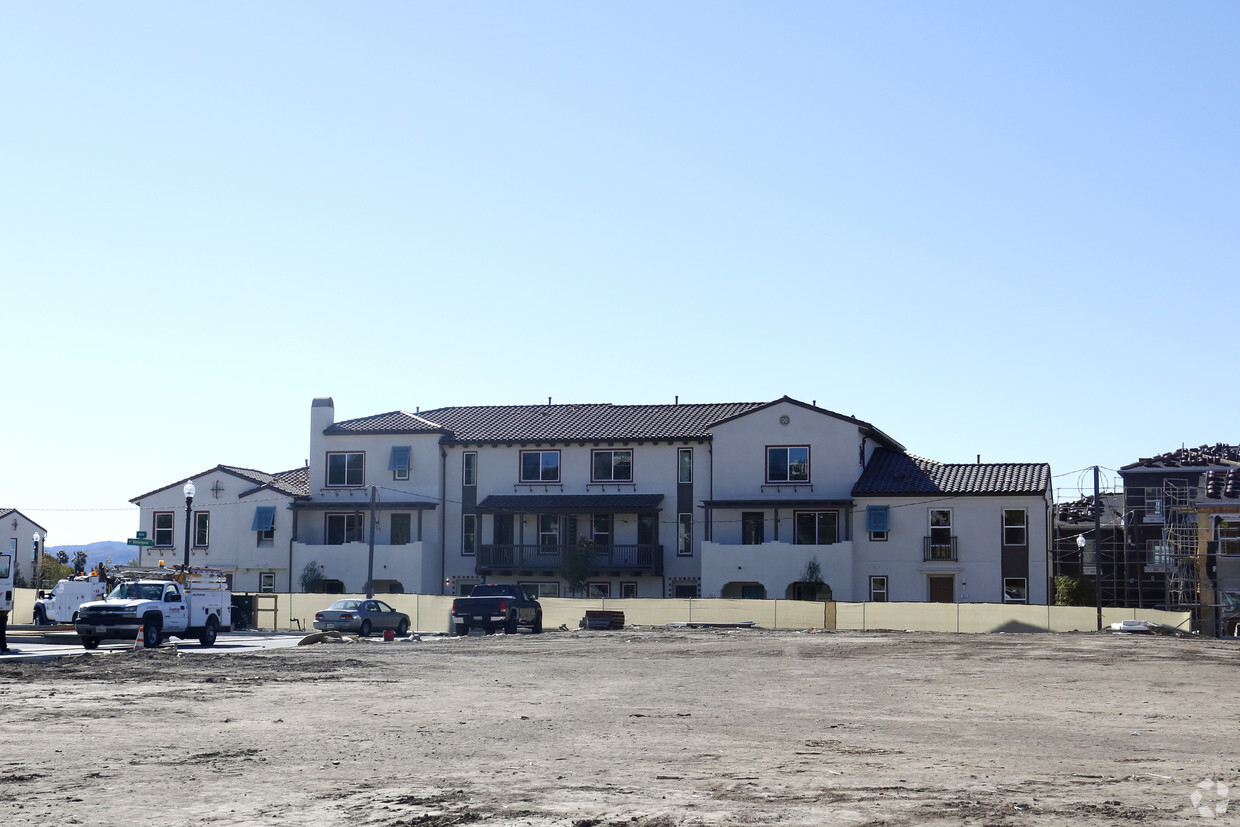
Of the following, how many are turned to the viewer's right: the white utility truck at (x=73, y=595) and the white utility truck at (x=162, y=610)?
0

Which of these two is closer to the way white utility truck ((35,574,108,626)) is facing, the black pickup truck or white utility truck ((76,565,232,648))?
the white utility truck ((76,565,232,648))

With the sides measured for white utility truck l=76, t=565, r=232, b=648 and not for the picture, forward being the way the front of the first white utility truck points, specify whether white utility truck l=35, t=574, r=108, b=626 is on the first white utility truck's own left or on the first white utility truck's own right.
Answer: on the first white utility truck's own right

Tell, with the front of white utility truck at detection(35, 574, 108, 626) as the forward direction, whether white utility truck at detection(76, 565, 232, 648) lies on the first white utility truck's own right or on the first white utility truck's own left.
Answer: on the first white utility truck's own left

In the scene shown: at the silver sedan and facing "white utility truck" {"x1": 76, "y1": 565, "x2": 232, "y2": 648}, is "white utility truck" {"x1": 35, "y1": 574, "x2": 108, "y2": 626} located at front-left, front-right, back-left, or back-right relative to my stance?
front-right

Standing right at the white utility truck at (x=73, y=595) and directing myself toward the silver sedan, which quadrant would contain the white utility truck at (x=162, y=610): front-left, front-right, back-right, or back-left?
front-right

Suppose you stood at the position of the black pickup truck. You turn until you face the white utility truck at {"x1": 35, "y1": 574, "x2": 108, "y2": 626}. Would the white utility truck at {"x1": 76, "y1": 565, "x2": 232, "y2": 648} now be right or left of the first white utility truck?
left

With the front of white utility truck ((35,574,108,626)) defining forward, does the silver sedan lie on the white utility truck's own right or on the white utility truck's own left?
on the white utility truck's own left

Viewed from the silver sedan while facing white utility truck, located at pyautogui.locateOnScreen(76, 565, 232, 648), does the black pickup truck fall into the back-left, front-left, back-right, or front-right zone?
back-left

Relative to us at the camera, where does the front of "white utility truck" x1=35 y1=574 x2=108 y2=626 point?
facing the viewer and to the left of the viewer

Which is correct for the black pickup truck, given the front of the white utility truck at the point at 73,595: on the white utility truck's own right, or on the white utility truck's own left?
on the white utility truck's own left

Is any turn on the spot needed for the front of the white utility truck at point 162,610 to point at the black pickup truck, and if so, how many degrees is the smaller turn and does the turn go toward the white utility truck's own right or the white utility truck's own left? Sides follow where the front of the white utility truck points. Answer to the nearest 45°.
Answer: approximately 180°

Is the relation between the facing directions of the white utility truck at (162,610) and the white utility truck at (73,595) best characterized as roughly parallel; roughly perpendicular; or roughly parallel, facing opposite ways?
roughly parallel
